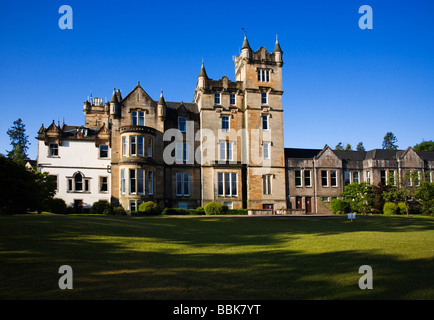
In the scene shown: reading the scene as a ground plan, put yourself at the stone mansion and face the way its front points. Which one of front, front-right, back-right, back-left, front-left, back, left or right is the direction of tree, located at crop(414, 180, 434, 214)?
left

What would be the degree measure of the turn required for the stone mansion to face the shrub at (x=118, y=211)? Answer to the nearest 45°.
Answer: approximately 45° to its right

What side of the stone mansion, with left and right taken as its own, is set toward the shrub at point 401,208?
left

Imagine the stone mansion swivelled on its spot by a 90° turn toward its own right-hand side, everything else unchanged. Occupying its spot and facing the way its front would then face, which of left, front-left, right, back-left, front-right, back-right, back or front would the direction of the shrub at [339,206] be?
back

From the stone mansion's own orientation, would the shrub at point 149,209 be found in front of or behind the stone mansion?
in front

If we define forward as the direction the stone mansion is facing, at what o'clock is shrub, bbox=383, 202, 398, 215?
The shrub is roughly at 9 o'clock from the stone mansion.

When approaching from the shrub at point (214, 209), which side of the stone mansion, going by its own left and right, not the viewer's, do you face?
front

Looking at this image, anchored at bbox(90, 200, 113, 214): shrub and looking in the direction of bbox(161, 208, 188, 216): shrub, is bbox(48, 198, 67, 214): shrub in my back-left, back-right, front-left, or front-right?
back-right

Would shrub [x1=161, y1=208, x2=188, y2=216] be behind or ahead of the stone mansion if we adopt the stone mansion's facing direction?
ahead

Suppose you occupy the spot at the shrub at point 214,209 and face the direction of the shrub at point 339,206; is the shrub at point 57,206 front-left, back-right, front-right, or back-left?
back-left

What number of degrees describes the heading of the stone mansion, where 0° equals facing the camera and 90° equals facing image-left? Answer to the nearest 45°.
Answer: approximately 0°
